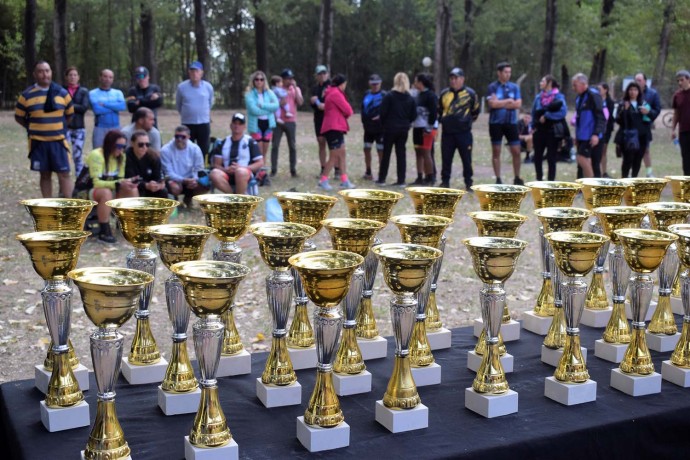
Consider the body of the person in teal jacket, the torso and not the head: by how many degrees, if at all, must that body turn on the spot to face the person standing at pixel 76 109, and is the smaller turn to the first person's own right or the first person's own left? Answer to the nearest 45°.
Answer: approximately 90° to the first person's own right

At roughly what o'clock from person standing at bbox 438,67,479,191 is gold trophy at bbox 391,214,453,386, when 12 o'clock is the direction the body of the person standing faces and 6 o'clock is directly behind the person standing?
The gold trophy is roughly at 12 o'clock from the person standing.

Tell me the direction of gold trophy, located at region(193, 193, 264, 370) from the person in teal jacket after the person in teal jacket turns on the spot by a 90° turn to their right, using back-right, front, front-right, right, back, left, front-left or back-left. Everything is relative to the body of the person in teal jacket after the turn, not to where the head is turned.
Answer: left

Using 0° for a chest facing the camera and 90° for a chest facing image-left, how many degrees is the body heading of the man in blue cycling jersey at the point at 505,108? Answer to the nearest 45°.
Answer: approximately 0°

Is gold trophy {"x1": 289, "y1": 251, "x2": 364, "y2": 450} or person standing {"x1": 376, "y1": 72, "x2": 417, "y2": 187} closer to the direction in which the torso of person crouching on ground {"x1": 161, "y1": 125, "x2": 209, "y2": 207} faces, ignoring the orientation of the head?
the gold trophy

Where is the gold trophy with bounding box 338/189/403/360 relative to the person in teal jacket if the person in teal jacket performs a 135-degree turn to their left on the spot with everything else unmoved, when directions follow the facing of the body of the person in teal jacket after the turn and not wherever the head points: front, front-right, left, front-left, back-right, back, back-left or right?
back-right

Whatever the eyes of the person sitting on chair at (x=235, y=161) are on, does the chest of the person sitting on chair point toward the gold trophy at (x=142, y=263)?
yes

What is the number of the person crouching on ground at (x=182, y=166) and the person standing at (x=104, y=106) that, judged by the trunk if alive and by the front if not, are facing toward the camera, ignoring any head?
2

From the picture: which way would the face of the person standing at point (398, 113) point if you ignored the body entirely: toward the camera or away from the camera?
away from the camera

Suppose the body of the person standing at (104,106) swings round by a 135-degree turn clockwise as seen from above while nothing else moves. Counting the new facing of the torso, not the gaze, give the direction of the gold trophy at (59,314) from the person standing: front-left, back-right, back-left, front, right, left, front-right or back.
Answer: back-left

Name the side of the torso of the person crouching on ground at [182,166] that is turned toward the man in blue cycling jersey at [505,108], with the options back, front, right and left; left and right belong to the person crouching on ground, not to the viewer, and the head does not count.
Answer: left

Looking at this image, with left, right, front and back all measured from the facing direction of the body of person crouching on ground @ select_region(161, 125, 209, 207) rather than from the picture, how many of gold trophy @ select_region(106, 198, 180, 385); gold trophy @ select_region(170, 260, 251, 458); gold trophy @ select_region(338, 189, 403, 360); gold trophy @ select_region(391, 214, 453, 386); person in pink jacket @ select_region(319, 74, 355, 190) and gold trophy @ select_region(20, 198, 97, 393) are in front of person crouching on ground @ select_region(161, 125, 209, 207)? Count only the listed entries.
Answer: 5
